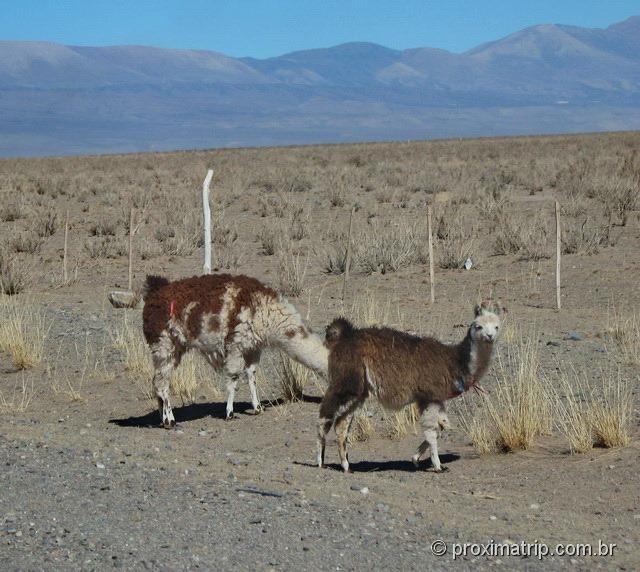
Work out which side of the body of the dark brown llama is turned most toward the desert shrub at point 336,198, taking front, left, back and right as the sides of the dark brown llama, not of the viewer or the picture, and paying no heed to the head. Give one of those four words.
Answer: left

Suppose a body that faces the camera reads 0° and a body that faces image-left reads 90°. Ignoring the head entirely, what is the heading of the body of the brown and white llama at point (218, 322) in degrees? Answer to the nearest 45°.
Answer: approximately 270°

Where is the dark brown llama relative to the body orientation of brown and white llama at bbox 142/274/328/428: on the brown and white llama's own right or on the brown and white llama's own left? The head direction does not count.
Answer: on the brown and white llama's own right

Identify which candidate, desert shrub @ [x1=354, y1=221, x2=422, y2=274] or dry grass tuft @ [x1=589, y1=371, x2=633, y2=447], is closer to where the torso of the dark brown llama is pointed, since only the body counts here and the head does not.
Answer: the dry grass tuft

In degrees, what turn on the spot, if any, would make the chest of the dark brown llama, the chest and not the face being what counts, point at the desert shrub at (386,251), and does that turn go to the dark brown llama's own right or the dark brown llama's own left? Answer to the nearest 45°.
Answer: approximately 90° to the dark brown llama's own left

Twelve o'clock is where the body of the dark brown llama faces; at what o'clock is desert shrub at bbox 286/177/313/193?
The desert shrub is roughly at 9 o'clock from the dark brown llama.

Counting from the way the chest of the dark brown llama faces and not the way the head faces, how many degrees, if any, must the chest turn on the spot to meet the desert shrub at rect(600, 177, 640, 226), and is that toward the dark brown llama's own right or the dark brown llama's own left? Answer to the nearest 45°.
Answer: approximately 90° to the dark brown llama's own left

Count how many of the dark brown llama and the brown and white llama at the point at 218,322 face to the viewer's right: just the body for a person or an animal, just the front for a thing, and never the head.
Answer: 2

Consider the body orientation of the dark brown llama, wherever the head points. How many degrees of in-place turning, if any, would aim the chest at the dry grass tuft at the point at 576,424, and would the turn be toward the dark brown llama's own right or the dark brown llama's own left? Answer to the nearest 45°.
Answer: approximately 45° to the dark brown llama's own left

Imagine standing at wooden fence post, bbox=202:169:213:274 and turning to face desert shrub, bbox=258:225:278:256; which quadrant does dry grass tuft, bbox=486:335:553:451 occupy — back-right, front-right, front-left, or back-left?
back-right

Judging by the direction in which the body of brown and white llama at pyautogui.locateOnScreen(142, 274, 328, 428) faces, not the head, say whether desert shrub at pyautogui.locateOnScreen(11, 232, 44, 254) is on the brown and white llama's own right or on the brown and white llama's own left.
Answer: on the brown and white llama's own left

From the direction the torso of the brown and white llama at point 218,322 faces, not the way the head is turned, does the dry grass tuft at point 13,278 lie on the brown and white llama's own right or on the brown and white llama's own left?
on the brown and white llama's own left

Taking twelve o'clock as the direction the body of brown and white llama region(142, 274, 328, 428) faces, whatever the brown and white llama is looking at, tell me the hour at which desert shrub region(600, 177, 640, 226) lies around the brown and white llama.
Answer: The desert shrub is roughly at 10 o'clock from the brown and white llama.

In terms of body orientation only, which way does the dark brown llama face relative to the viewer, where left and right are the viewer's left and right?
facing to the right of the viewer

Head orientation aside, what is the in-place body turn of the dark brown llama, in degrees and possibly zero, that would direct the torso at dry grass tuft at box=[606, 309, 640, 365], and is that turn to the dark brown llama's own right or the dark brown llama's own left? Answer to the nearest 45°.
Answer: approximately 45° to the dark brown llama's own left
